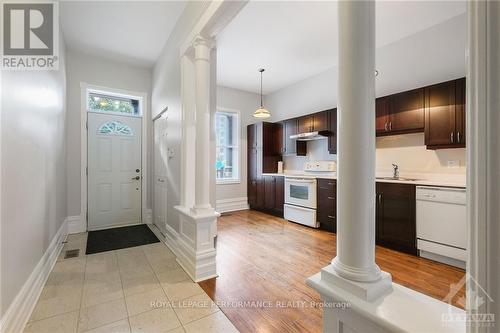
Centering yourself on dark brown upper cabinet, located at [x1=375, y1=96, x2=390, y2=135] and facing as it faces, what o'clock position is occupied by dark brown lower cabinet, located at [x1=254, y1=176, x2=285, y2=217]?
The dark brown lower cabinet is roughly at 2 o'clock from the dark brown upper cabinet.

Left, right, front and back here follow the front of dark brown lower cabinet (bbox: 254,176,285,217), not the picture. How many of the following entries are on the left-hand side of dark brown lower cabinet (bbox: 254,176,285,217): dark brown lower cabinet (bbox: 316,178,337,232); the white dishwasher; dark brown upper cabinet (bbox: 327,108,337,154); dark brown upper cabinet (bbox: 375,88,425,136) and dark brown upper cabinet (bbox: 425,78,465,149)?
5

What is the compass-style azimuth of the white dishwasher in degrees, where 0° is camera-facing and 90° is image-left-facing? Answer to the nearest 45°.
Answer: approximately 45°

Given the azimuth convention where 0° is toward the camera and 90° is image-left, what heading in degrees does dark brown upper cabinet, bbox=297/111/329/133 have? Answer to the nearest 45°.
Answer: approximately 45°

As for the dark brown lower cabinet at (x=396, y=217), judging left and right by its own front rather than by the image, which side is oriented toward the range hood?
right

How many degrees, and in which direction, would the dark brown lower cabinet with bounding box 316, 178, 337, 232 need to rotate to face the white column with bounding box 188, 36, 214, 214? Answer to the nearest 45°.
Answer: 0° — it already faces it

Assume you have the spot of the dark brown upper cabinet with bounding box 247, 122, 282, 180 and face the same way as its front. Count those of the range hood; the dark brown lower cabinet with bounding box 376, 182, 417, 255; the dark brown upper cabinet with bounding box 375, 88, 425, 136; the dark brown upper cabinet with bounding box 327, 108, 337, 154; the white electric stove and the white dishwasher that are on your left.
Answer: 6

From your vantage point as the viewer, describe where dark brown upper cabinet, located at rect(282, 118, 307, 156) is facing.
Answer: facing the viewer and to the left of the viewer

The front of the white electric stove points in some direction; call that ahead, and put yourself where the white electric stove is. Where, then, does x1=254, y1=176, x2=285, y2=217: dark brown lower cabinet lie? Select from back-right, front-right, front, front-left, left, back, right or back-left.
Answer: right

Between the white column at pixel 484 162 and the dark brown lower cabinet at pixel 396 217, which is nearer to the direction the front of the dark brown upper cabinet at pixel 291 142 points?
the white column

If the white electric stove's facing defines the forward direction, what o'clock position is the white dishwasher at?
The white dishwasher is roughly at 9 o'clock from the white electric stove.

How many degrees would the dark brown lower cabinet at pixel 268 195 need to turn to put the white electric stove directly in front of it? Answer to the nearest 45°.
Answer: approximately 90° to its left

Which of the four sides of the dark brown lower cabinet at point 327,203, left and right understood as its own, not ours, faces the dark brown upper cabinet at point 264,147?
right

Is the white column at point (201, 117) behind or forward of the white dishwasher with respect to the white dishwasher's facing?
forward
